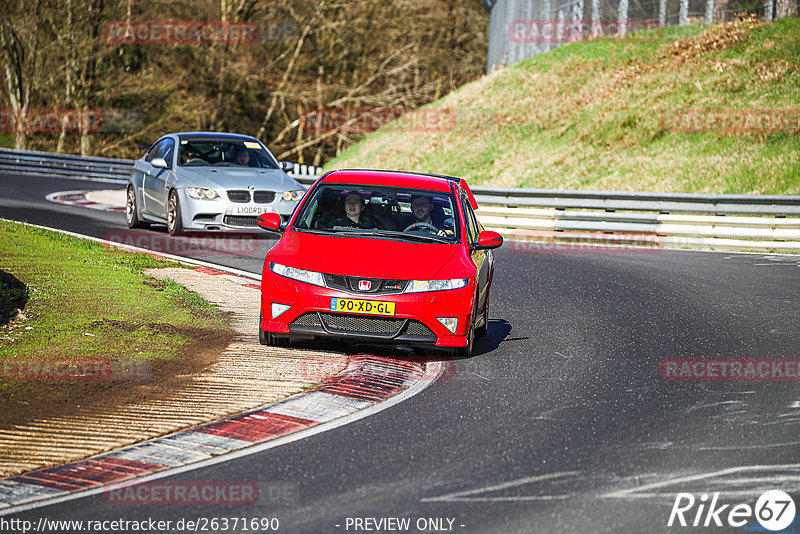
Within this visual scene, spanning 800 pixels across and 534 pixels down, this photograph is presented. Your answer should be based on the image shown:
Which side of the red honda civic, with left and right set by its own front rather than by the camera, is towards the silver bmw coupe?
back

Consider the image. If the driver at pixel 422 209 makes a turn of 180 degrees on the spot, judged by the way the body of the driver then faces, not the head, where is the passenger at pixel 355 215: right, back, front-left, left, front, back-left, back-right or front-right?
left

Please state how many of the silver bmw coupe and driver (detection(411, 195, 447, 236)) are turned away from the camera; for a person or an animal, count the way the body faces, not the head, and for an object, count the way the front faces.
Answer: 0

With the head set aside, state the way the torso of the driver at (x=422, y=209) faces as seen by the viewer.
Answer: toward the camera

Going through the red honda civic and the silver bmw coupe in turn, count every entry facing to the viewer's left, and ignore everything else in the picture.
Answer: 0

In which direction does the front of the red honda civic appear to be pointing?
toward the camera

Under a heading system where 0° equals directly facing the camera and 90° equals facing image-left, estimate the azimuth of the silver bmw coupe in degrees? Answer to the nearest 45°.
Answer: approximately 315°
